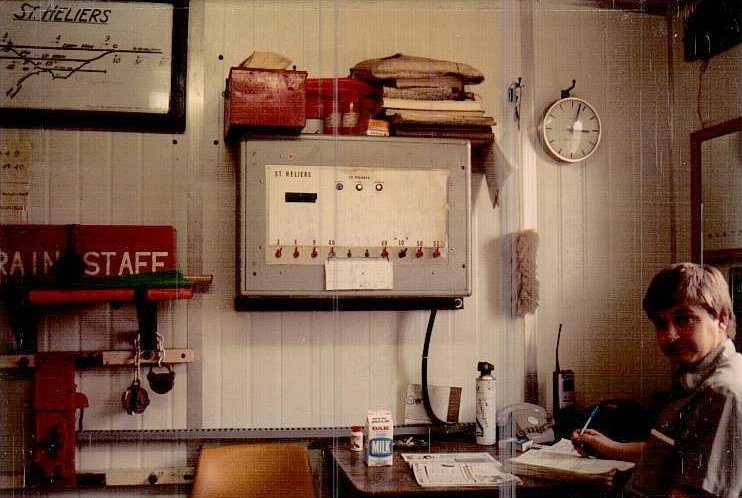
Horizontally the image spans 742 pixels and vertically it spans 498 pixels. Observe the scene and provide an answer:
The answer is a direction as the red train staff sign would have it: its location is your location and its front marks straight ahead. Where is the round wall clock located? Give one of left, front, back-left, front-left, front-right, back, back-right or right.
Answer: left

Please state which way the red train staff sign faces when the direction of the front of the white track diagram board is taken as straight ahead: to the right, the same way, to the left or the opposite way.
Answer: the same way

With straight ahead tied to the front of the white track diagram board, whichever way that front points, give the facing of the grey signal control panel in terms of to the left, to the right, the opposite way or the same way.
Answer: the same way

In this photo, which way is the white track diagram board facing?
toward the camera

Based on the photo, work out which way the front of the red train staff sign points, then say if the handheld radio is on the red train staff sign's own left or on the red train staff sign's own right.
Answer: on the red train staff sign's own left

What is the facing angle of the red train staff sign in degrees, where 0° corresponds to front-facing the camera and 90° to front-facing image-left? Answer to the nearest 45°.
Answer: approximately 0°

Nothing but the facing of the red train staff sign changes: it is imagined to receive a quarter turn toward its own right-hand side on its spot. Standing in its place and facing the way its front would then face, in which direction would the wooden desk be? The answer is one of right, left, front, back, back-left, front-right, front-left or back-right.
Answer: back-left

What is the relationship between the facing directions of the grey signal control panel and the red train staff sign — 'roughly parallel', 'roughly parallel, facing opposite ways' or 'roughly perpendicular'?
roughly parallel

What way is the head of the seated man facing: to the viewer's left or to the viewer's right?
to the viewer's left

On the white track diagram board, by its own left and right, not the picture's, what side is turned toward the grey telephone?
left

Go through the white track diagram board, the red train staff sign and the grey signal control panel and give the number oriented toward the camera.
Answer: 3

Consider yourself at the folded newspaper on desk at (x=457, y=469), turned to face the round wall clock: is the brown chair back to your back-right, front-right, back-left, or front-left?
back-left

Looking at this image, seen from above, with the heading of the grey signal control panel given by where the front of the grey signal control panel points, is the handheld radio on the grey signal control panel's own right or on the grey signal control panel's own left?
on the grey signal control panel's own left

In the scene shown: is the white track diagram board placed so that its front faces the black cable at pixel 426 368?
no
